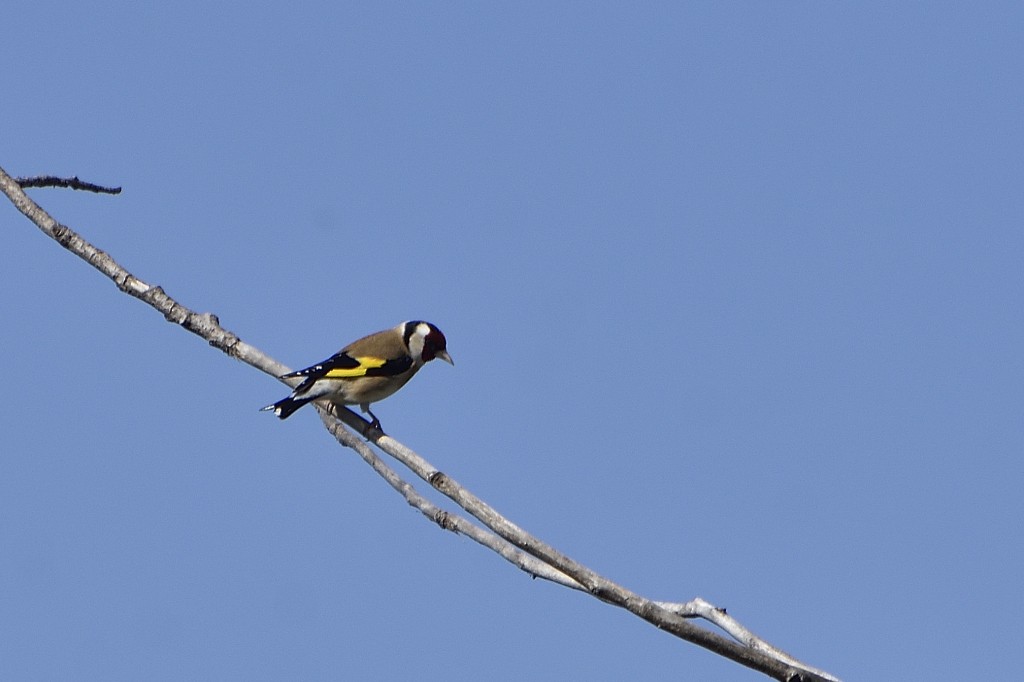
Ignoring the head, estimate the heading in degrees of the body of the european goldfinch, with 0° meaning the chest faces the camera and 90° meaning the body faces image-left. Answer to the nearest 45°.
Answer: approximately 270°

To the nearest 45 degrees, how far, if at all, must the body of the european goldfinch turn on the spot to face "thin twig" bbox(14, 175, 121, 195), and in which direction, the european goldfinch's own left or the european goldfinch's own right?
approximately 135° to the european goldfinch's own right
